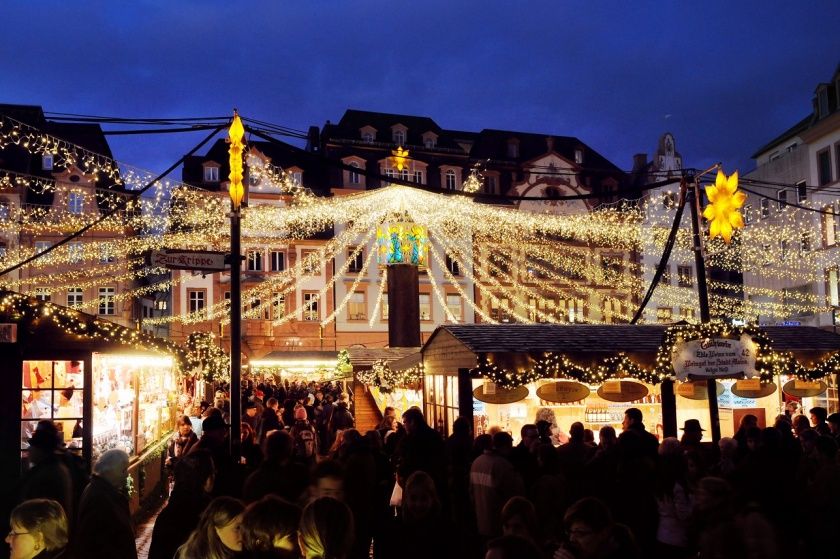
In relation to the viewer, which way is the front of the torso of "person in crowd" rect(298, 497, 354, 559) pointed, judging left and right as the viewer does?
facing away from the viewer

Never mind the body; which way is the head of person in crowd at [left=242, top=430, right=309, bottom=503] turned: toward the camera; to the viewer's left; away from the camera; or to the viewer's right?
away from the camera

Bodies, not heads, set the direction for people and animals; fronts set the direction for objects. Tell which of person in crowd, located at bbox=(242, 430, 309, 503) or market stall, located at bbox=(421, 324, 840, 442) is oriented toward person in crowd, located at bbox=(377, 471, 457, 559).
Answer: the market stall

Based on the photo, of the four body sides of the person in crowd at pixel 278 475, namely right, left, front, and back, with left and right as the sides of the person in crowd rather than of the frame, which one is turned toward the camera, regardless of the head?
back

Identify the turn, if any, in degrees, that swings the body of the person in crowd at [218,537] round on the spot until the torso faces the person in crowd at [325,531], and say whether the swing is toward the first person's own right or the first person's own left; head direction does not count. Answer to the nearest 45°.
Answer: approximately 45° to the first person's own right

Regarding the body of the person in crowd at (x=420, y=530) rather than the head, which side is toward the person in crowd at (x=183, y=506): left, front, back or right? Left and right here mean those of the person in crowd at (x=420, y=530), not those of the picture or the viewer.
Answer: right

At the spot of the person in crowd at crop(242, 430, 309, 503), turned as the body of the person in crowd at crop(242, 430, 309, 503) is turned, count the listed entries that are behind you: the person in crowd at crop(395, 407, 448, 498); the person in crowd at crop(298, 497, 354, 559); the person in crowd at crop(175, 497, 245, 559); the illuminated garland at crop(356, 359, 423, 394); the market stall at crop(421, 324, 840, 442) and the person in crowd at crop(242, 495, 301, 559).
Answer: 3

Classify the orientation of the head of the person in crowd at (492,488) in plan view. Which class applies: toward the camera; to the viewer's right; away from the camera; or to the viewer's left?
away from the camera

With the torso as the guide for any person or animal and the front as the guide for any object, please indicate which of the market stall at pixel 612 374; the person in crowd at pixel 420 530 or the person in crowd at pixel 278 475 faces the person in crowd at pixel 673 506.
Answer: the market stall
